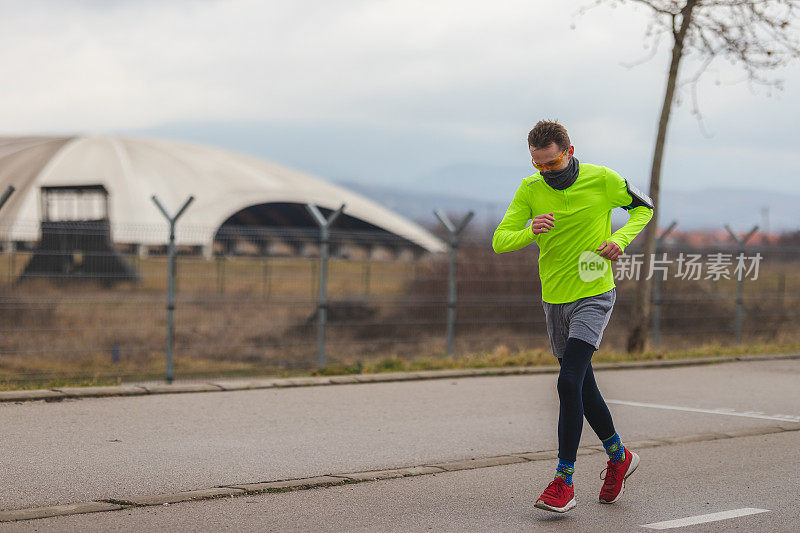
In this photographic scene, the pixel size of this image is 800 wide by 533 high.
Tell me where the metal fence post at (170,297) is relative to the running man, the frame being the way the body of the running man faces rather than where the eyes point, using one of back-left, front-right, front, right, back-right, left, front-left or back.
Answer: right

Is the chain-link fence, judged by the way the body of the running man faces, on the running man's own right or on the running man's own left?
on the running man's own right

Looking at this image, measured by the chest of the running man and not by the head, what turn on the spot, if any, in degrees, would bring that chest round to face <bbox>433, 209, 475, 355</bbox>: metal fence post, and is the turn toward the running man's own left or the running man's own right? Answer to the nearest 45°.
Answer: approximately 135° to the running man's own right

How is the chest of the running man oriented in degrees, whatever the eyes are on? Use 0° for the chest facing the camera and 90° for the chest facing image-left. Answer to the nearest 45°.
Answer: approximately 45°

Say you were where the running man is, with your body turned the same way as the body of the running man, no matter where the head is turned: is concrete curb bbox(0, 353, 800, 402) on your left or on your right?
on your right

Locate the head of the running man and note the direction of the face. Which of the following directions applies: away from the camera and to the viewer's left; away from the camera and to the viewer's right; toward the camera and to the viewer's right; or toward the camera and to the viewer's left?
toward the camera and to the viewer's left

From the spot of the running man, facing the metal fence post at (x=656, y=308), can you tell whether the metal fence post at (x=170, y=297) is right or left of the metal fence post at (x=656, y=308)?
left

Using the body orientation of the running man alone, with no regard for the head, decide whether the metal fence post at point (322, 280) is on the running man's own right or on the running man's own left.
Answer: on the running man's own right
